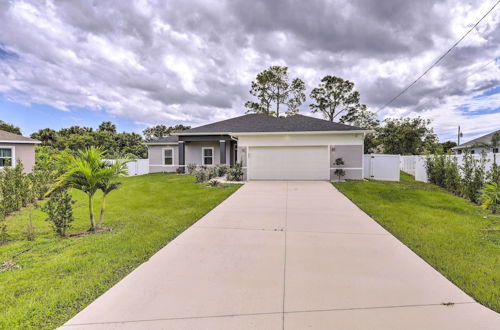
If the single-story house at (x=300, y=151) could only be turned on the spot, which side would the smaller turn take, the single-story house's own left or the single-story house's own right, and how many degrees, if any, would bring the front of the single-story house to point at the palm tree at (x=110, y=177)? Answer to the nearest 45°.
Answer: approximately 45° to the single-story house's own right

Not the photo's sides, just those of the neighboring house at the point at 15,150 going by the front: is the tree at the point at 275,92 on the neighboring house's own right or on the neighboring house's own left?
on the neighboring house's own left

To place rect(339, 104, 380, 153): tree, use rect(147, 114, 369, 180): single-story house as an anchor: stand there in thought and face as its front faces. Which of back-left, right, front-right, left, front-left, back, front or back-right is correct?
back-left

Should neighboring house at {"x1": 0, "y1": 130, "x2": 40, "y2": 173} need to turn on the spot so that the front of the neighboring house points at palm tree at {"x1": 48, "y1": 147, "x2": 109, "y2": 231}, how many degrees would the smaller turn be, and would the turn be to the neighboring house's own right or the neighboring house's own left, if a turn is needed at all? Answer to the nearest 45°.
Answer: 0° — it already faces it

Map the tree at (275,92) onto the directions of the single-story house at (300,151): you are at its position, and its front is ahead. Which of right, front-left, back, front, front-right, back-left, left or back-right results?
back

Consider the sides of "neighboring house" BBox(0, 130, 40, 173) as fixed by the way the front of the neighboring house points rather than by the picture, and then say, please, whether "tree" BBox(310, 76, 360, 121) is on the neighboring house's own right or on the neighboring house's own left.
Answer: on the neighboring house's own left

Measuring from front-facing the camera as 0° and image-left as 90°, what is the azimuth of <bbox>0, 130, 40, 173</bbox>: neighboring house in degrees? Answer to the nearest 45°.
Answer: approximately 0°

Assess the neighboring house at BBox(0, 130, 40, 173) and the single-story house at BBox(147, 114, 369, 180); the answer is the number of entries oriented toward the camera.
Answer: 2

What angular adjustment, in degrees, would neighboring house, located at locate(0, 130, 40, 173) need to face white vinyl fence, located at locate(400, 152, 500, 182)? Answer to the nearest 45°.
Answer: approximately 45° to its left

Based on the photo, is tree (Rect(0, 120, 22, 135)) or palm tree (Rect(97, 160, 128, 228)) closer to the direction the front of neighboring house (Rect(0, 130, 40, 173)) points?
the palm tree

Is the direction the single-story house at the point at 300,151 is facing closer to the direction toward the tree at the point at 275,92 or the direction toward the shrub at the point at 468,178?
the shrub

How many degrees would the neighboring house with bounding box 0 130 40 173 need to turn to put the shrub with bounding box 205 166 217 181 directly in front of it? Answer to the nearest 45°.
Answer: approximately 45° to its left

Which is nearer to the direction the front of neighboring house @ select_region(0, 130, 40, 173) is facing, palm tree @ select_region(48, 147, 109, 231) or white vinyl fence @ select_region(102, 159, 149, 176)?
the palm tree

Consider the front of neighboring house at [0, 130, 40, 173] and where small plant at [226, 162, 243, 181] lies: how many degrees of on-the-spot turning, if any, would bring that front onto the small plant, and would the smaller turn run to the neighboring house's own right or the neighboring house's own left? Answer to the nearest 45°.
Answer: approximately 45° to the neighboring house's own left

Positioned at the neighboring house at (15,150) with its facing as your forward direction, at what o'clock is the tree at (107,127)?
The tree is roughly at 7 o'clock from the neighboring house.
